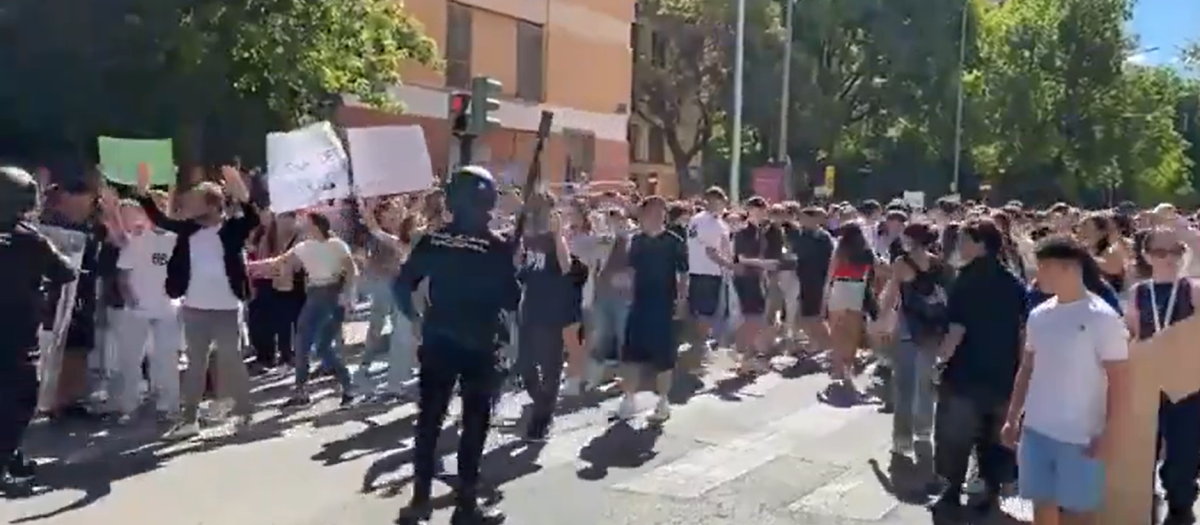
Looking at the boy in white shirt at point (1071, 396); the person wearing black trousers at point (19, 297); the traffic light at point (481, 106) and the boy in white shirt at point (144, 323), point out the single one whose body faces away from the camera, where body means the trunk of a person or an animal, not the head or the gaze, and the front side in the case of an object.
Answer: the person wearing black trousers

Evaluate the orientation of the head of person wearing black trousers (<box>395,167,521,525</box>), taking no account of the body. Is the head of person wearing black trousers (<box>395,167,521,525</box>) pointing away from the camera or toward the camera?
away from the camera

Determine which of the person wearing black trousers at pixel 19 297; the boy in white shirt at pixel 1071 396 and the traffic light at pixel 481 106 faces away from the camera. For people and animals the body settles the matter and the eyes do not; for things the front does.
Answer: the person wearing black trousers

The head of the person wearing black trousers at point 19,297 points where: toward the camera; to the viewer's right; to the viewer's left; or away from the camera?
to the viewer's right

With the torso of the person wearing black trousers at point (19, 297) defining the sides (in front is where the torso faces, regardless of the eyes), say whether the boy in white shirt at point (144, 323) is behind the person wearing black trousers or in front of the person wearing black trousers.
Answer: in front

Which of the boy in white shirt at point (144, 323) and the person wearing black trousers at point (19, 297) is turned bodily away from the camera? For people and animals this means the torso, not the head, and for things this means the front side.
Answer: the person wearing black trousers

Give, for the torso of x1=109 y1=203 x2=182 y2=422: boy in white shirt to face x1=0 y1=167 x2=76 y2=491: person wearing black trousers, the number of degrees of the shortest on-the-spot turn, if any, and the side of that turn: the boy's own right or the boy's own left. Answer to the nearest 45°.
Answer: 0° — they already face them

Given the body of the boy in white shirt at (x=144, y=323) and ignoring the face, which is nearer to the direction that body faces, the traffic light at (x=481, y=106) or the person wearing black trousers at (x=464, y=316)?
the person wearing black trousers

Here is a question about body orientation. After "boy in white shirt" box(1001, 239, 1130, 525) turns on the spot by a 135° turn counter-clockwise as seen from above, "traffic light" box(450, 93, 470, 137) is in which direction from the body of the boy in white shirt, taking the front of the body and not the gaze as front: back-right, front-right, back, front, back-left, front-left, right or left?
back-left

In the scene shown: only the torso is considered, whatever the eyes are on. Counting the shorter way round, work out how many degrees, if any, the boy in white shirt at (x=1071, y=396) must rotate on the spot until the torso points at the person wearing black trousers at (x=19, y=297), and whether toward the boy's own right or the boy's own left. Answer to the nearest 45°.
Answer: approximately 45° to the boy's own right
